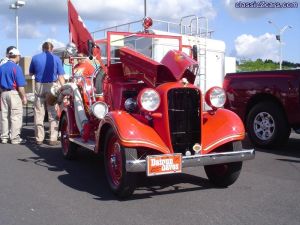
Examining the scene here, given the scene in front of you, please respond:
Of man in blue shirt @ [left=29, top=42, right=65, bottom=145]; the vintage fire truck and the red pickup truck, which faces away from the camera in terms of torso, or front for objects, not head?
the man in blue shirt

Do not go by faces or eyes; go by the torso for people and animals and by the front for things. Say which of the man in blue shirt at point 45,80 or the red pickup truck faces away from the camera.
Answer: the man in blue shirt

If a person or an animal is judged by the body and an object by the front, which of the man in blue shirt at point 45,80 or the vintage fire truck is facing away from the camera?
the man in blue shirt

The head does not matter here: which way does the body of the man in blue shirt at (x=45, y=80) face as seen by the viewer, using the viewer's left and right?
facing away from the viewer

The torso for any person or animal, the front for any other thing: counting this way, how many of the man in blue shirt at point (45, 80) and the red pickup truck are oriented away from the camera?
1

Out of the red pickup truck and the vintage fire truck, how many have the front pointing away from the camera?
0

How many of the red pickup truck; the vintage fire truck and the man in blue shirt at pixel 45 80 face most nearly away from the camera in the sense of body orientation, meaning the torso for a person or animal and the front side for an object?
1

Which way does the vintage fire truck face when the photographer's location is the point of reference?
facing the viewer and to the right of the viewer

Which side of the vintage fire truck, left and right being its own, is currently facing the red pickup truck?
left

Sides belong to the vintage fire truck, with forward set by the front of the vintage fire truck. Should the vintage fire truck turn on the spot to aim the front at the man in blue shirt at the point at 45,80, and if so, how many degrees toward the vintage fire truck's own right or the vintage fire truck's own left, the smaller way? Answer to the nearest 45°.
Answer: approximately 180°
